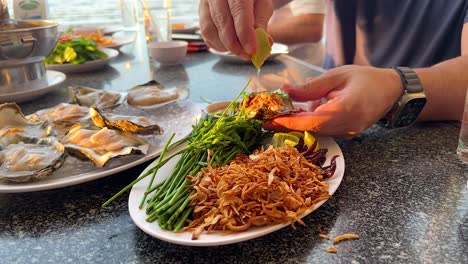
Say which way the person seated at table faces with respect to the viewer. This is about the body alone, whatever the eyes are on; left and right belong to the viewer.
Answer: facing the viewer and to the left of the viewer

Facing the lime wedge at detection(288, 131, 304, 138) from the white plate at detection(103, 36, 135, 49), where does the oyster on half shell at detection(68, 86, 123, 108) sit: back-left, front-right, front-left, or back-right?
front-right

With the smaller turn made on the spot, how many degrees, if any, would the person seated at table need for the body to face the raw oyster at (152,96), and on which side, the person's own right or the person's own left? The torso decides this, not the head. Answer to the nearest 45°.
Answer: approximately 45° to the person's own right

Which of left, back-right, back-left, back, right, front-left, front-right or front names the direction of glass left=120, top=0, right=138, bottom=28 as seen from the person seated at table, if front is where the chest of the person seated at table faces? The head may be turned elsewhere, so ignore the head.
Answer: right

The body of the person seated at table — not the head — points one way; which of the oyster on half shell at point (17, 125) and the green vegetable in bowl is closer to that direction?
the oyster on half shell

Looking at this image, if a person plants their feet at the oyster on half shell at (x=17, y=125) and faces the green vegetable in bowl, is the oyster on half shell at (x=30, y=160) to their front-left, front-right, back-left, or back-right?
back-right

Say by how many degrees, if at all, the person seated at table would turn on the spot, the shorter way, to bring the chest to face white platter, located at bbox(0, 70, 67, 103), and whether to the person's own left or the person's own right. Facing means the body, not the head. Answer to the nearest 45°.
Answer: approximately 45° to the person's own right

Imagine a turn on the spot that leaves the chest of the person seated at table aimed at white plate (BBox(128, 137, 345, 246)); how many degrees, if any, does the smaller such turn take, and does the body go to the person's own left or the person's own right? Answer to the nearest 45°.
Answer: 0° — they already face it

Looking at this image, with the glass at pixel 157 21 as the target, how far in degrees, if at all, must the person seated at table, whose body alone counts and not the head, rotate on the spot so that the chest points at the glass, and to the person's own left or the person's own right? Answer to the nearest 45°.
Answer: approximately 90° to the person's own right

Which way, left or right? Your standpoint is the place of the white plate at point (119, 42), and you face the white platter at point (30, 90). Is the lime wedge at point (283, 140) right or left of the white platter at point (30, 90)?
left

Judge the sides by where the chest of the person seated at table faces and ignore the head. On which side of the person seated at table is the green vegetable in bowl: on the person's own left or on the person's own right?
on the person's own right

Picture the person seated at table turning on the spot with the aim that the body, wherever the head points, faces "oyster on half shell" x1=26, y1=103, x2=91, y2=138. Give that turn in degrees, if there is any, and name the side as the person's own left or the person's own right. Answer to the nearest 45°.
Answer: approximately 45° to the person's own right

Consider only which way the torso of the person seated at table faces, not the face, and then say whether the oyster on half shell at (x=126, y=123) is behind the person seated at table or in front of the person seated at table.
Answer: in front

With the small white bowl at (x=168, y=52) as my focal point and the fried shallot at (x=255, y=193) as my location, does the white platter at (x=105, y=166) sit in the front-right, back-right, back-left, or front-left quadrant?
front-left
